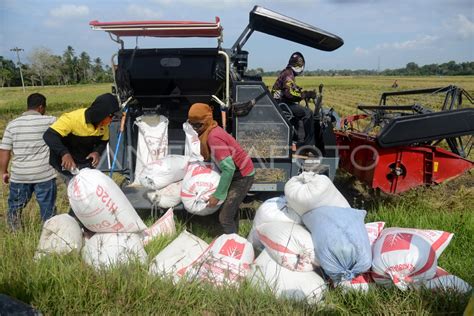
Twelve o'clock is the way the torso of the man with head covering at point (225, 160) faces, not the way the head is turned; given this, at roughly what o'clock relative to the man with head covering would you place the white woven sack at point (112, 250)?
The white woven sack is roughly at 11 o'clock from the man with head covering.

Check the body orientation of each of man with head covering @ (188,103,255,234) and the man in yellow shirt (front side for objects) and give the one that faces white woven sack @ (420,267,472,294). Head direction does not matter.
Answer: the man in yellow shirt

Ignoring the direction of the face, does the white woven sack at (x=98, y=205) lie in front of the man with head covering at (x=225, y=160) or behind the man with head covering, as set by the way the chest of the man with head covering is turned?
in front

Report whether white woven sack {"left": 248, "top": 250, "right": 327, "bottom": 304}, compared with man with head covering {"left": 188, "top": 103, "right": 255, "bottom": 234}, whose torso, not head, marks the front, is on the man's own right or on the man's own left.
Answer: on the man's own left

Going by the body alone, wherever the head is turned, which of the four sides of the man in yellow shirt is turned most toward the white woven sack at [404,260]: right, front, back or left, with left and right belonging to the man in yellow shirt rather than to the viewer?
front

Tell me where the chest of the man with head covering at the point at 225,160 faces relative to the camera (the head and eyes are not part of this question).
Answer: to the viewer's left

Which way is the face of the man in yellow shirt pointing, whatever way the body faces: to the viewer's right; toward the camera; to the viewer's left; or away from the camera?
to the viewer's right

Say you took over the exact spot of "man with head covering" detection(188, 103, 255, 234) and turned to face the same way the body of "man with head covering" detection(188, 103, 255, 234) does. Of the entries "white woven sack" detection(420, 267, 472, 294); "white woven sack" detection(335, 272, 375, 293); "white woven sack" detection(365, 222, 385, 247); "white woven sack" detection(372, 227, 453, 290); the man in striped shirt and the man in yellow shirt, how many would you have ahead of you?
2

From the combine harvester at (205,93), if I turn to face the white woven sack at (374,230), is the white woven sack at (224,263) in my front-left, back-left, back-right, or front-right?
front-right

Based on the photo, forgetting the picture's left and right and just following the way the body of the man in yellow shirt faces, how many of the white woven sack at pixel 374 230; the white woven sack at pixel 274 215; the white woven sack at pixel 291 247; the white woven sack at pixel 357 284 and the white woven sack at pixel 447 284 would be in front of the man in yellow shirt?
5

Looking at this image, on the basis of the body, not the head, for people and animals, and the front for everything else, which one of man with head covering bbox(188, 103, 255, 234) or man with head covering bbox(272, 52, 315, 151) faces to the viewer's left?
man with head covering bbox(188, 103, 255, 234)

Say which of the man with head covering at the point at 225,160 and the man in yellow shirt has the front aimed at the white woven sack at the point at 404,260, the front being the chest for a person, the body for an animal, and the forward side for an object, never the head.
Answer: the man in yellow shirt

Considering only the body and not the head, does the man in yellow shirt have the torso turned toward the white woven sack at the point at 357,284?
yes

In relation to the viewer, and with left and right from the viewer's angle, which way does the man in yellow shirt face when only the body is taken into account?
facing the viewer and to the right of the viewer

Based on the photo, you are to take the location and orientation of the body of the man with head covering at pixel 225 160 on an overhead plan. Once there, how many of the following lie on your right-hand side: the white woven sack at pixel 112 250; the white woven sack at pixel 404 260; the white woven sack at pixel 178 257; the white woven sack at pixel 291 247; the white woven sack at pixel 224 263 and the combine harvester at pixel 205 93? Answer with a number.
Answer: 1
